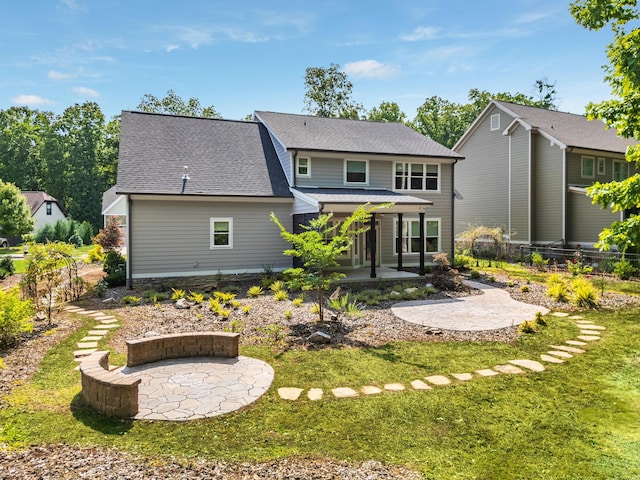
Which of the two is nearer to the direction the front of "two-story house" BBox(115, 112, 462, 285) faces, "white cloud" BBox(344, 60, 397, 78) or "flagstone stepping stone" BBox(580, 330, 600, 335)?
the white cloud

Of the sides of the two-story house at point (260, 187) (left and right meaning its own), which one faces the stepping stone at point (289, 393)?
back

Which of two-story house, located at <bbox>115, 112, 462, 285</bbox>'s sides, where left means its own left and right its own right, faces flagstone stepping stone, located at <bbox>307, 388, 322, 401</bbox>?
back

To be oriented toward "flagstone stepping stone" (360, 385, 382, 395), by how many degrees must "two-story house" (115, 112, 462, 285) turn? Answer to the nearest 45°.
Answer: approximately 180°

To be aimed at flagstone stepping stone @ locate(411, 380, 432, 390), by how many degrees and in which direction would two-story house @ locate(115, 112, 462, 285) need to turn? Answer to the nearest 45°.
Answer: approximately 180°

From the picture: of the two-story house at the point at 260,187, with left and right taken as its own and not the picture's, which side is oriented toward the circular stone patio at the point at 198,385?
back

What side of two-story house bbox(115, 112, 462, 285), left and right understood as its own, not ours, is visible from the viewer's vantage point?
back

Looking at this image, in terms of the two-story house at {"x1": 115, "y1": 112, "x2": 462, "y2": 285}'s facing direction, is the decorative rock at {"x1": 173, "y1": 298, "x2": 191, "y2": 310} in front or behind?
behind
